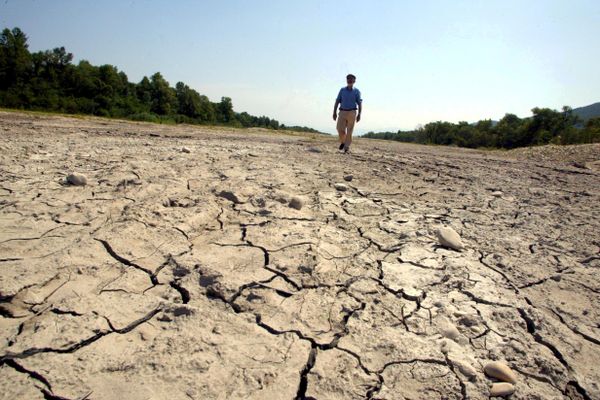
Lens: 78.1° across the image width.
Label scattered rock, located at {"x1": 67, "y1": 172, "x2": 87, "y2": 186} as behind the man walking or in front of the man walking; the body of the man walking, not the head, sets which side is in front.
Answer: in front

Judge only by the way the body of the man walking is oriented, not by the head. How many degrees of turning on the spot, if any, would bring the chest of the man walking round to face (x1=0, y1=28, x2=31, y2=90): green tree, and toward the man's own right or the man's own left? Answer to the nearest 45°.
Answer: approximately 135° to the man's own right

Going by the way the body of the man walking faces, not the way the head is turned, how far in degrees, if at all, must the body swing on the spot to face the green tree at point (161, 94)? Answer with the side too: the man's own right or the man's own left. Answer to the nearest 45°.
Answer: approximately 135° to the man's own right

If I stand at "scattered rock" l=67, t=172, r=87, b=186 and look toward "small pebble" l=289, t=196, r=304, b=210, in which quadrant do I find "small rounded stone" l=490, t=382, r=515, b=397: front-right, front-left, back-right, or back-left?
front-right

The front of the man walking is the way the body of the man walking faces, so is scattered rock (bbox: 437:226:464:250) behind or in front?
in front

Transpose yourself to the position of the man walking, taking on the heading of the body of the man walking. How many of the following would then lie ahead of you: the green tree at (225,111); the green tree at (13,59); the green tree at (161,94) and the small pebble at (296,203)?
1

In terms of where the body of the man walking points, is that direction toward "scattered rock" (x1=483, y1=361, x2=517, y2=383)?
yes

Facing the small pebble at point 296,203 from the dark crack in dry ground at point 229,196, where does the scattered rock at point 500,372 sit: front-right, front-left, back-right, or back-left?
front-right

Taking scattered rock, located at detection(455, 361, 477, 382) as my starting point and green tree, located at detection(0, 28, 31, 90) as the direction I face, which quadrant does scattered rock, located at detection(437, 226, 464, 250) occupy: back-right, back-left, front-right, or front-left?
front-right

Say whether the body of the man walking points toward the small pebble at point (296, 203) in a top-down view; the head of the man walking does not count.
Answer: yes

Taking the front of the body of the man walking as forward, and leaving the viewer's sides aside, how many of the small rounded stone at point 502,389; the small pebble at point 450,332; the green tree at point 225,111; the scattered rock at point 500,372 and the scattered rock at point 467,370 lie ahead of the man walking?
4

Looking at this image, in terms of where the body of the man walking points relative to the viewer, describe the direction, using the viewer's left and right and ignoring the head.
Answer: facing the viewer

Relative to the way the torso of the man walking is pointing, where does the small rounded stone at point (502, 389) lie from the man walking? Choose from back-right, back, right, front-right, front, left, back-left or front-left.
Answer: front

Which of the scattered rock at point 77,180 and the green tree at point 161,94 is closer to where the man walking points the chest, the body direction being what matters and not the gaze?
the scattered rock
